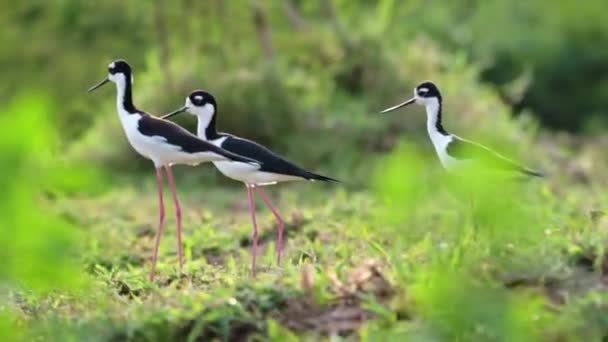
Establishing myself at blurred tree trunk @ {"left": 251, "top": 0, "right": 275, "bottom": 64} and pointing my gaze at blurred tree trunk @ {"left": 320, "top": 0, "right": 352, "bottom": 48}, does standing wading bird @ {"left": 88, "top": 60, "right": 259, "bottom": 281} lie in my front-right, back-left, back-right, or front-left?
back-right

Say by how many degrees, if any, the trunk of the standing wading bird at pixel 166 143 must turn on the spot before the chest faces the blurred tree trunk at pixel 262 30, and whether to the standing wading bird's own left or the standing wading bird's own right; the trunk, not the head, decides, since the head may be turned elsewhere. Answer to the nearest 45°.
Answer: approximately 90° to the standing wading bird's own right

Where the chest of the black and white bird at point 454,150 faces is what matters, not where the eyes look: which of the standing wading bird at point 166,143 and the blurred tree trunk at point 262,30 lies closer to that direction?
the standing wading bird

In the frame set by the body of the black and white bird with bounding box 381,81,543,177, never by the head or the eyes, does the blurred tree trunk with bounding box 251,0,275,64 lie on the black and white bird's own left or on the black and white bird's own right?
on the black and white bird's own right

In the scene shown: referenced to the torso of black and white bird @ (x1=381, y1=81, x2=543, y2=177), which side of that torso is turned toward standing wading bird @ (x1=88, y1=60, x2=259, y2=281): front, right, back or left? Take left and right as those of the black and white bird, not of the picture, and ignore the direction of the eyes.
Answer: front

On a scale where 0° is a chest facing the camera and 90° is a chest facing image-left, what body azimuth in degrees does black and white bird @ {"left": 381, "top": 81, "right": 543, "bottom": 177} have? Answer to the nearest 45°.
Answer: approximately 90°

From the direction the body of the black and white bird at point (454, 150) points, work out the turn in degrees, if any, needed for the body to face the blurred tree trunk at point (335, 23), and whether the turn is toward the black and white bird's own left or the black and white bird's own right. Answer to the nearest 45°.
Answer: approximately 90° to the black and white bird's own right

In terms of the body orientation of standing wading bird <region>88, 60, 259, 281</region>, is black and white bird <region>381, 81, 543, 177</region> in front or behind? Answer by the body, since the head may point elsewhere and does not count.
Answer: behind

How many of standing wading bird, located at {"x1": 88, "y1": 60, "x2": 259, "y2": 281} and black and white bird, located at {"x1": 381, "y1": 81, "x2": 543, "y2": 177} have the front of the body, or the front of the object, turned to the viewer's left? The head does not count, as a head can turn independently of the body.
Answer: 2

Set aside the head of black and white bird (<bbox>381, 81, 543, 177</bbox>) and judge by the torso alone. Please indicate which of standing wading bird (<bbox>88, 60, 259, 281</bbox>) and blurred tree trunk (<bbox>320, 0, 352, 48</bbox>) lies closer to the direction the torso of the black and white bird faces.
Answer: the standing wading bird

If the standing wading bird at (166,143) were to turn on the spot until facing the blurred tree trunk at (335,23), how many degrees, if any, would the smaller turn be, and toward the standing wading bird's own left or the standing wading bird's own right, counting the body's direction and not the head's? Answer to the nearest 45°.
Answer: approximately 90° to the standing wading bird's own right

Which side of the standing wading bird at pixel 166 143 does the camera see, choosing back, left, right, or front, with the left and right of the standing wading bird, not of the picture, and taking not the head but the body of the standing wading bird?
left
